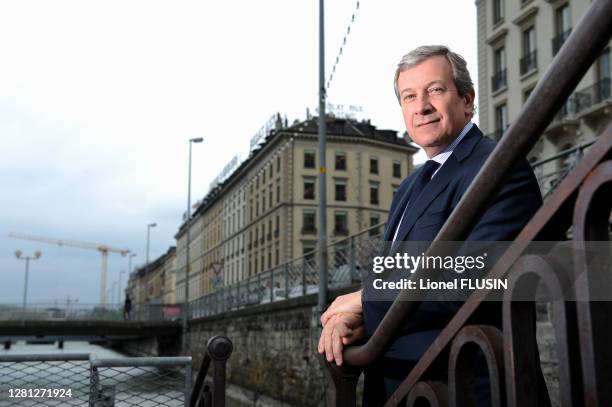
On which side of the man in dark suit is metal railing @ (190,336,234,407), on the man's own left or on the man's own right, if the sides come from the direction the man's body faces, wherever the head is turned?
on the man's own right

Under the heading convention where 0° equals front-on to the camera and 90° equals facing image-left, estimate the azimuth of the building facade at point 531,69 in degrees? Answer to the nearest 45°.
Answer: approximately 45°

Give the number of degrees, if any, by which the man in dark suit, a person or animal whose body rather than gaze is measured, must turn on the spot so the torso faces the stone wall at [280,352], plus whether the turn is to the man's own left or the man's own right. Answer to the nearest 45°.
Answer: approximately 135° to the man's own right

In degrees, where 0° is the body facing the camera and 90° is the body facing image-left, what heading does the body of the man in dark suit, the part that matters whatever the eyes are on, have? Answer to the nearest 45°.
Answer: approximately 45°

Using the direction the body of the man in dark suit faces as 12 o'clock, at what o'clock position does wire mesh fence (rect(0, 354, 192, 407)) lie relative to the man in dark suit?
The wire mesh fence is roughly at 3 o'clock from the man in dark suit.

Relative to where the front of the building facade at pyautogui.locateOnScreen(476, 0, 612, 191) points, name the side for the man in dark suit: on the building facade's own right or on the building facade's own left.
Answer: on the building facade's own left

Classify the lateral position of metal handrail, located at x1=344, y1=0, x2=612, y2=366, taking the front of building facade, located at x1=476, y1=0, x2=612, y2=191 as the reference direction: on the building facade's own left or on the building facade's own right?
on the building facade's own left

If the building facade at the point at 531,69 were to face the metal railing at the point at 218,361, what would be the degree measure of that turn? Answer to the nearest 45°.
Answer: approximately 45° to its left

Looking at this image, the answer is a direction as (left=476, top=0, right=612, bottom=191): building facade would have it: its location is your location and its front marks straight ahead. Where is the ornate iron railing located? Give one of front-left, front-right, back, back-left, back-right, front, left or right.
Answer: front-left
